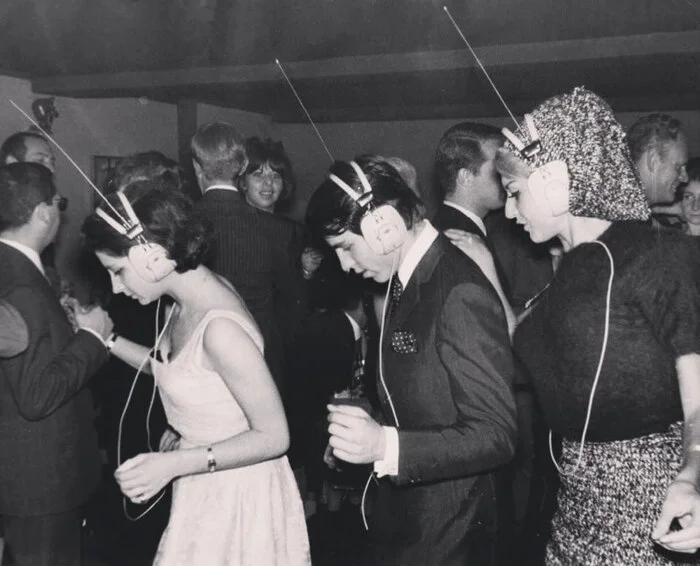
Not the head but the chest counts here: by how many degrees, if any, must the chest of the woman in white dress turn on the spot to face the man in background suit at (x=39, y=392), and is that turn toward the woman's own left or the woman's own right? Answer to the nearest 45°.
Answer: approximately 45° to the woman's own right

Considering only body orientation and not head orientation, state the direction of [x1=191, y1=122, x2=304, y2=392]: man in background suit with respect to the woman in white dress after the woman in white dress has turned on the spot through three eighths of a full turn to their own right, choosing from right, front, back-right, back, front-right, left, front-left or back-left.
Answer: front-left

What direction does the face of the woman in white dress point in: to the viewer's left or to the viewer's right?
to the viewer's left

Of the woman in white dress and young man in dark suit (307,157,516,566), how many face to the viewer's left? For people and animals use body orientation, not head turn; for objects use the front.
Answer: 2

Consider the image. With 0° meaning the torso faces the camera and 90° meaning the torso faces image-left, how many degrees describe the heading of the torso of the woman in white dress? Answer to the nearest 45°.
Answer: approximately 90°

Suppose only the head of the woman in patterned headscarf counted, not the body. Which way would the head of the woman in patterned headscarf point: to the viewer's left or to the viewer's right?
to the viewer's left

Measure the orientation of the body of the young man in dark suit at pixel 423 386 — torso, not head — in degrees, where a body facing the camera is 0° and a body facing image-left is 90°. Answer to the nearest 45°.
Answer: approximately 90°

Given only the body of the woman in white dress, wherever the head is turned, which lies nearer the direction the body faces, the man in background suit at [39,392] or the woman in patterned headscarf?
the man in background suit

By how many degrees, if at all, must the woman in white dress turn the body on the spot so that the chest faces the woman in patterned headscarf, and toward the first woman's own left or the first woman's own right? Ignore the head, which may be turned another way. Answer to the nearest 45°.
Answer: approximately 135° to the first woman's own left
